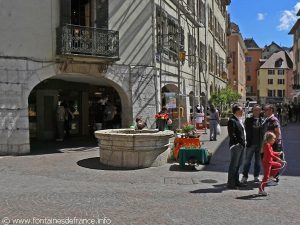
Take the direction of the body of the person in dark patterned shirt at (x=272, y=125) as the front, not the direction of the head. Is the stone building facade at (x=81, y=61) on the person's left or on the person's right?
on the person's right

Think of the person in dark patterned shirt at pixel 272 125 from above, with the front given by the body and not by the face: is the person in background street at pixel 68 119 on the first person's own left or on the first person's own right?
on the first person's own right
